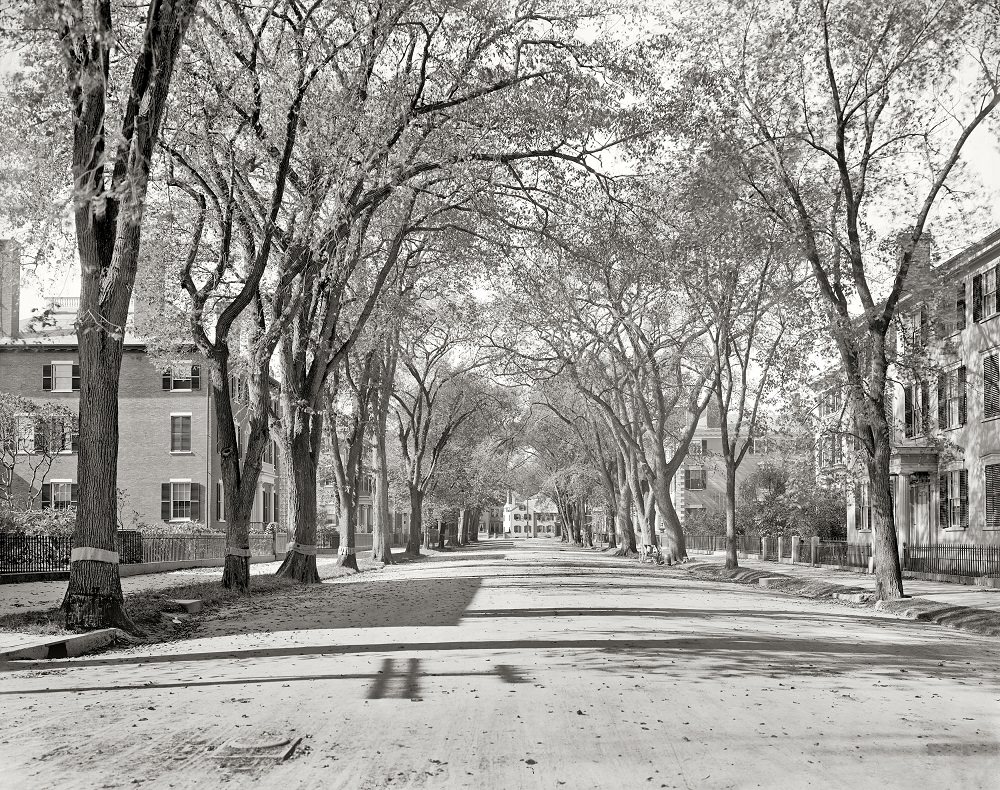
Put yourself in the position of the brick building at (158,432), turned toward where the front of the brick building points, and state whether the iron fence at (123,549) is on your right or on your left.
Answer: on your right

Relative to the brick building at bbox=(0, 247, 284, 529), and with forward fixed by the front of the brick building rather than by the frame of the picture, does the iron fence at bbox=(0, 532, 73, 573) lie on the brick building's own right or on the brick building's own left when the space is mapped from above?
on the brick building's own right

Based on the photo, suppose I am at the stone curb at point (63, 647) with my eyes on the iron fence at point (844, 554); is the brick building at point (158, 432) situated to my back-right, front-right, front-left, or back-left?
front-left

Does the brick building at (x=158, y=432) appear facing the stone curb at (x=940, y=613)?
no
